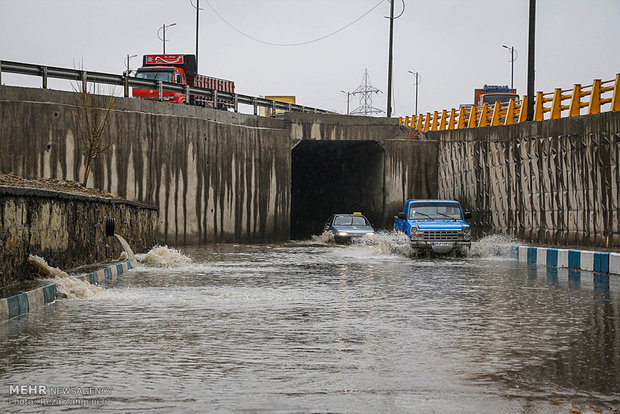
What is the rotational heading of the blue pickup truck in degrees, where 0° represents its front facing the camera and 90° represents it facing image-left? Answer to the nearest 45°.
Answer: approximately 0°

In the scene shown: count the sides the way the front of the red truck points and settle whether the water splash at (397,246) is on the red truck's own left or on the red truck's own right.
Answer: on the red truck's own left

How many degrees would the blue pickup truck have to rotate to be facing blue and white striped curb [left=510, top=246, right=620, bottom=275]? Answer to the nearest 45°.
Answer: approximately 45° to its left

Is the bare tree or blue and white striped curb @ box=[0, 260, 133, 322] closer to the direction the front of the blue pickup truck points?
the blue and white striped curb

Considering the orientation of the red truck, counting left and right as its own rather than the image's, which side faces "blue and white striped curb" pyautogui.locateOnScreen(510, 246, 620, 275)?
left

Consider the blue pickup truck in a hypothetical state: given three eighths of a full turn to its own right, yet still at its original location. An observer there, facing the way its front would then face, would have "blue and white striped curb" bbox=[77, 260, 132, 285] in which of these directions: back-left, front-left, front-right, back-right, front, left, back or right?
left

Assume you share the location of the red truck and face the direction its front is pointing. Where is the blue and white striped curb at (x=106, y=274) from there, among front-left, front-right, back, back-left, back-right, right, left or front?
front-left

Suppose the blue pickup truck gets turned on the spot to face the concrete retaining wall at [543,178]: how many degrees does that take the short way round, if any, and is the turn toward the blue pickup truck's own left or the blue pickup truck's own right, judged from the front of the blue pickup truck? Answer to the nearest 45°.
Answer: approximately 135° to the blue pickup truck's own left

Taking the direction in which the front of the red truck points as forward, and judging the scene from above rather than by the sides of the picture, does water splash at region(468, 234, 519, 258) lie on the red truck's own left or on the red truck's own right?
on the red truck's own left

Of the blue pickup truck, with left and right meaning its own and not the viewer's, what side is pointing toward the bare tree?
right

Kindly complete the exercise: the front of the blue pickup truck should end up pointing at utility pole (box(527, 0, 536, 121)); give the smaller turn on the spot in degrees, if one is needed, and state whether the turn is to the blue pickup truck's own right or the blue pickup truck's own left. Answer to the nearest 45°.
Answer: approximately 135° to the blue pickup truck's own left

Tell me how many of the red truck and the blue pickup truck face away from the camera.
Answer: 0

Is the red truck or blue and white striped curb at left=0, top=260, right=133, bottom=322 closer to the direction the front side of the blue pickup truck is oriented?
the blue and white striped curb
